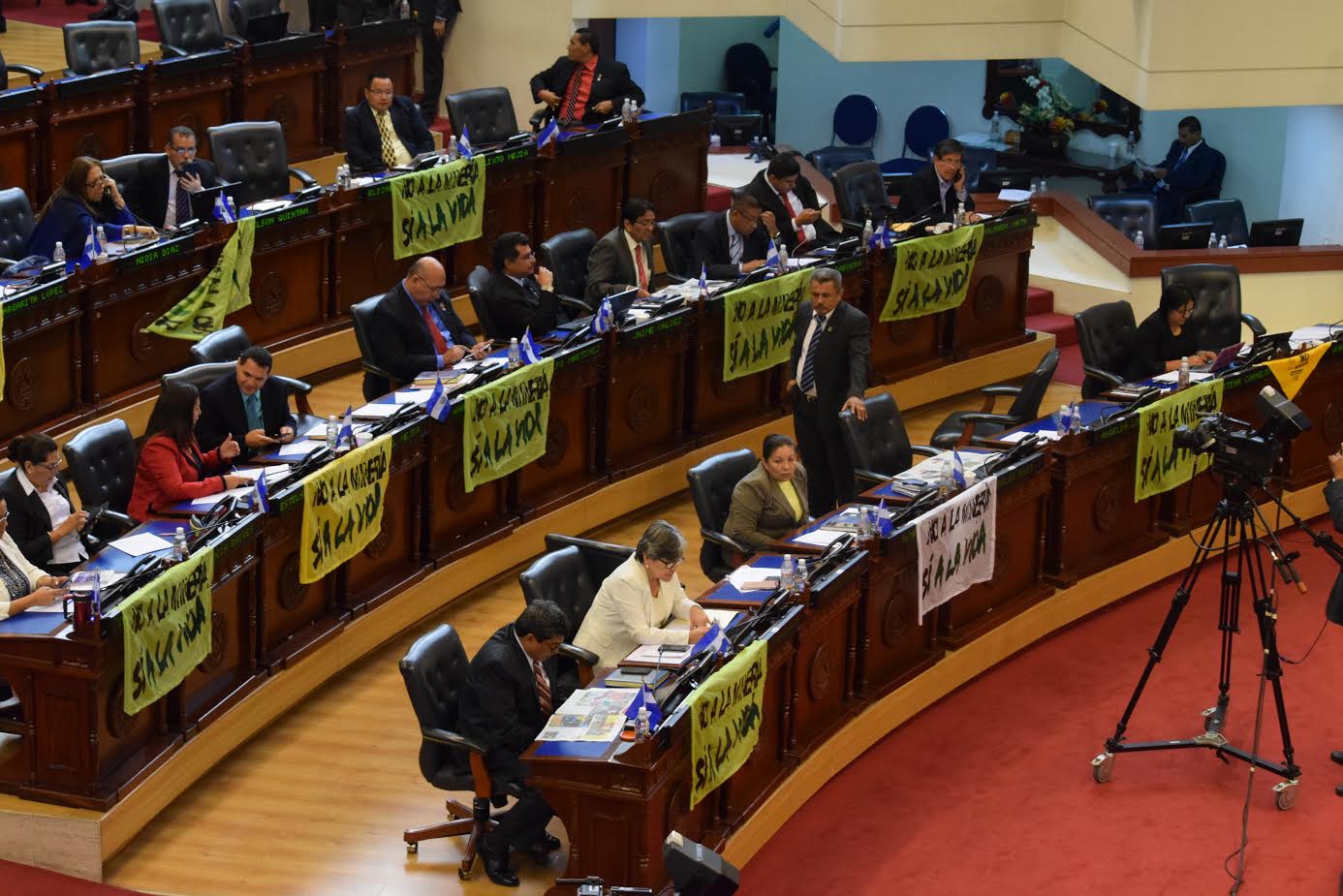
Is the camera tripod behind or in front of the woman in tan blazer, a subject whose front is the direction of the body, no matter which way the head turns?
in front

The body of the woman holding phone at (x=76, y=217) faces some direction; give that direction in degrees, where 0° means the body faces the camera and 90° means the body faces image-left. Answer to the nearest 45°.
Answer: approximately 315°

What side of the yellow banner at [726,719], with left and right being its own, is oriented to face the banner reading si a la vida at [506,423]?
back

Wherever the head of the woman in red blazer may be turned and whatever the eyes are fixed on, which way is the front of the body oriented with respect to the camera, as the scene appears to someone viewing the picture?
to the viewer's right

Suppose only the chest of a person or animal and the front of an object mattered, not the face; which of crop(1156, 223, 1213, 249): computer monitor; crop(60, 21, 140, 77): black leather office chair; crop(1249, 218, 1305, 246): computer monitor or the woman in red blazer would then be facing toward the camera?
the black leather office chair

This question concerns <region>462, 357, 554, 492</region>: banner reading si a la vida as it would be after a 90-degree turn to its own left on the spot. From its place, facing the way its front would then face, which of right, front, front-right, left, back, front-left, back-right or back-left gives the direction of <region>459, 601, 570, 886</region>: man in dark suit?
back-right

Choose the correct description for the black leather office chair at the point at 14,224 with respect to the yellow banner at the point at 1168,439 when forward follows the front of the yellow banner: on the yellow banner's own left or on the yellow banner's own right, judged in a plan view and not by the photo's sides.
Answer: on the yellow banner's own right

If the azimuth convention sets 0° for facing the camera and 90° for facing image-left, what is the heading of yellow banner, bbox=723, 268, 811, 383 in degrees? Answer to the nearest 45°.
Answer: approximately 315°

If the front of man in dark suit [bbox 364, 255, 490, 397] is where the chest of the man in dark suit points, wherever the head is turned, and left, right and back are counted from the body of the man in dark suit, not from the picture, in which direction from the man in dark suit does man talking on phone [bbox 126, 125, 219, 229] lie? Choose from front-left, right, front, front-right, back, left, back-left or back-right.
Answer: back

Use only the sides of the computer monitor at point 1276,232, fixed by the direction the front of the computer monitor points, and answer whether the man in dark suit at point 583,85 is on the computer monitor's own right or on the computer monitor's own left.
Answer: on the computer monitor's own left

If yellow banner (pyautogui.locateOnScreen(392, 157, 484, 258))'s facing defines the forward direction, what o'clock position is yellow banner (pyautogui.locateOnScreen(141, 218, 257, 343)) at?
yellow banner (pyautogui.locateOnScreen(141, 218, 257, 343)) is roughly at 3 o'clock from yellow banner (pyautogui.locateOnScreen(392, 157, 484, 258)).

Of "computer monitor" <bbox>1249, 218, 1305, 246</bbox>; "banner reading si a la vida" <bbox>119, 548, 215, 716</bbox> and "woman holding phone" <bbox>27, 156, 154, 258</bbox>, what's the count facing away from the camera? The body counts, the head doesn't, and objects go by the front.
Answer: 1

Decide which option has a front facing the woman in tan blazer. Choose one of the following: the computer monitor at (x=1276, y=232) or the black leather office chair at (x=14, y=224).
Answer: the black leather office chair

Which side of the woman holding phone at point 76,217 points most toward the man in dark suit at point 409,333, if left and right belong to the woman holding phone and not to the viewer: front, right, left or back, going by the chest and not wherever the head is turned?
front

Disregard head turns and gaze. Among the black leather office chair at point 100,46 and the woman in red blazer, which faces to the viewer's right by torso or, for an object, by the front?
the woman in red blazer

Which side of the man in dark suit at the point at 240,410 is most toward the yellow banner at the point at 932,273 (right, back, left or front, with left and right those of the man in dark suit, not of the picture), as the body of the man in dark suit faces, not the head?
left

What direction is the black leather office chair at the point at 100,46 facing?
toward the camera
